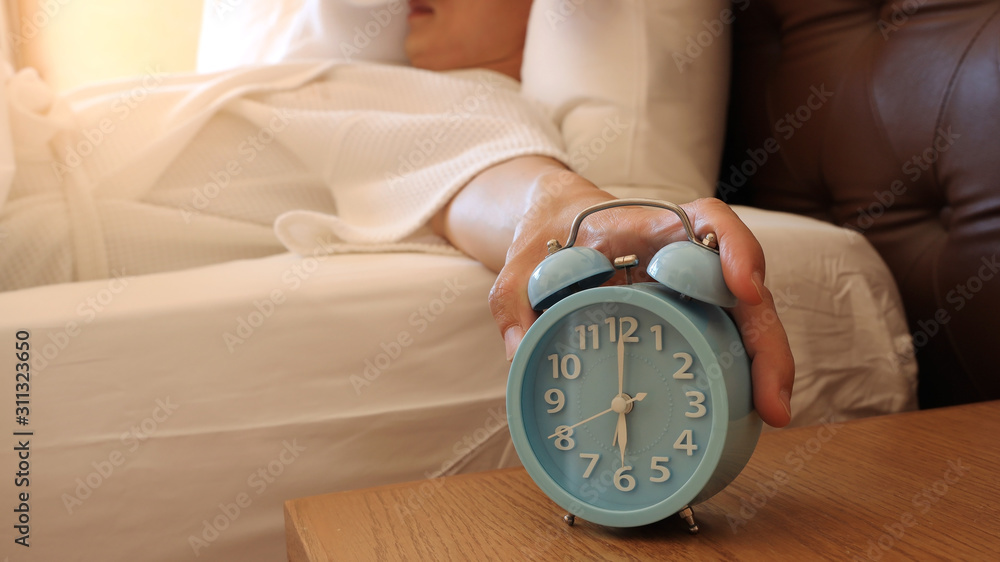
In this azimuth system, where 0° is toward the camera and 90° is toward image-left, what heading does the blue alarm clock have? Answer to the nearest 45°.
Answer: approximately 45°

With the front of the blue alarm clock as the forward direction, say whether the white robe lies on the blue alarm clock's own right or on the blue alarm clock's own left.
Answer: on the blue alarm clock's own right
